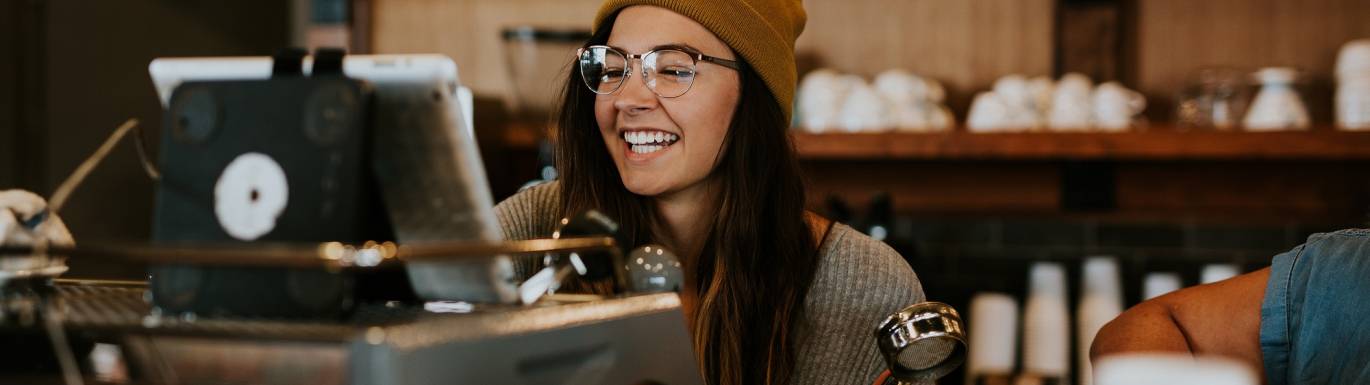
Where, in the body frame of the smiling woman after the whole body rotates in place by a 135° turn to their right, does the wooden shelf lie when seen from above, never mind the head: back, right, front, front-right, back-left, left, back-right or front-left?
front-right

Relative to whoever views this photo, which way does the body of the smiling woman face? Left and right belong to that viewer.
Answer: facing the viewer and to the left of the viewer

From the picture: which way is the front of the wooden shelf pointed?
toward the camera

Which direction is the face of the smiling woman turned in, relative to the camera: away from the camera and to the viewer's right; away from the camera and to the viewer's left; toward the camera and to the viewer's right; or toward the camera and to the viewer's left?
toward the camera and to the viewer's left
